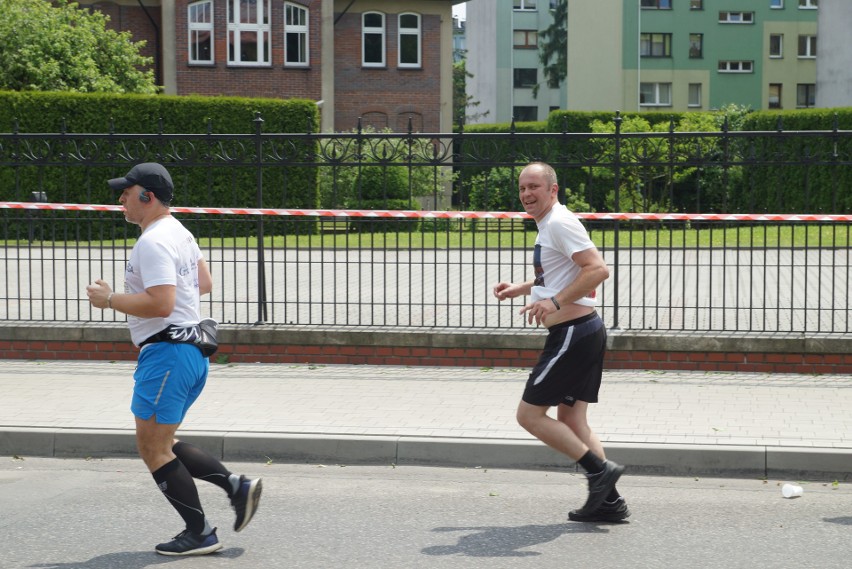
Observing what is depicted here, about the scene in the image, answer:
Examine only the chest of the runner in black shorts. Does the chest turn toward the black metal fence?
no

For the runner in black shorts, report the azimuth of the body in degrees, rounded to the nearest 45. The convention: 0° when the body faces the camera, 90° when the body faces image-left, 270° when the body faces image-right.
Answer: approximately 90°

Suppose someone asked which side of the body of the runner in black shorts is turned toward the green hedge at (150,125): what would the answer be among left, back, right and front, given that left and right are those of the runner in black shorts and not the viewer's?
right

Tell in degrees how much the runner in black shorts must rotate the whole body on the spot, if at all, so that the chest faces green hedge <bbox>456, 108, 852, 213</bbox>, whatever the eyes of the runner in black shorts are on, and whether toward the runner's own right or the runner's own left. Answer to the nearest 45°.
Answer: approximately 90° to the runner's own right

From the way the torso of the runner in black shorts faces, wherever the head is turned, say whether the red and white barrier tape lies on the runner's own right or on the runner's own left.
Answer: on the runner's own right

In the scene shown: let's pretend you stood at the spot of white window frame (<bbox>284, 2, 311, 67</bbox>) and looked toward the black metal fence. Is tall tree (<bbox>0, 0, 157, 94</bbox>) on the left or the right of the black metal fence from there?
right

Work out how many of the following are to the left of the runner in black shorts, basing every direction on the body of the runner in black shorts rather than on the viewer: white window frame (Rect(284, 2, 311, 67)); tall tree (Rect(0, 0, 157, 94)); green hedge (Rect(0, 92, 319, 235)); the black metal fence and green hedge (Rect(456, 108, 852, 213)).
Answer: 0

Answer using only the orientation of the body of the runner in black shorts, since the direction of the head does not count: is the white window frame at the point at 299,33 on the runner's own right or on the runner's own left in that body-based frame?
on the runner's own right

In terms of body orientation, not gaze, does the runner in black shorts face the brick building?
no

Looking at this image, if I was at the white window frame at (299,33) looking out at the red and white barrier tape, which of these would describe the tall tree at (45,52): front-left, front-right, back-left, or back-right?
front-right

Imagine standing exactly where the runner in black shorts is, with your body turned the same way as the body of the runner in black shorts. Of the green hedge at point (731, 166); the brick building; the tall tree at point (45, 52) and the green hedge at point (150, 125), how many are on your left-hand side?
0

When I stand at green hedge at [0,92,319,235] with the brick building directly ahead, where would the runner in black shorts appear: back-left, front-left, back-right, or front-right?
back-right

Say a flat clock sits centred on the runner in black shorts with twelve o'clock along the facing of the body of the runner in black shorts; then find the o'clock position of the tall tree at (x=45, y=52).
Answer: The tall tree is roughly at 2 o'clock from the runner in black shorts.
